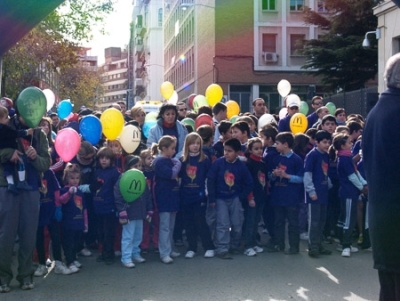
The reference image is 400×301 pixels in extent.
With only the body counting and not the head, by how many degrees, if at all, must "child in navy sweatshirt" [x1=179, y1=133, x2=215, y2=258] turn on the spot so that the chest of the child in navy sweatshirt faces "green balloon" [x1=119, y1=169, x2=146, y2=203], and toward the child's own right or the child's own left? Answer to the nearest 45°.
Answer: approximately 45° to the child's own right

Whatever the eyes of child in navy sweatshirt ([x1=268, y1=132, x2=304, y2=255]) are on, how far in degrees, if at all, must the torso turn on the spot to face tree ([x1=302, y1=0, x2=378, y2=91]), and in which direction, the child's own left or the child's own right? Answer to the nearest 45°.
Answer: approximately 135° to the child's own right

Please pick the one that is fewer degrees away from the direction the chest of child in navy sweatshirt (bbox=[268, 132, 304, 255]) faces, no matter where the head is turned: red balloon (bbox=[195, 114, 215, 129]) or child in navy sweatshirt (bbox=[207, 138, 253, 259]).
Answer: the child in navy sweatshirt

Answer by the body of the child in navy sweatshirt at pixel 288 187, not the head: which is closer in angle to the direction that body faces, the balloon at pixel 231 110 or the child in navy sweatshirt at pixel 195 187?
the child in navy sweatshirt

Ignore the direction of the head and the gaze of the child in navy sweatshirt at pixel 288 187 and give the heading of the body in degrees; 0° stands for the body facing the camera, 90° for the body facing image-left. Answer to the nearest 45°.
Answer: approximately 45°

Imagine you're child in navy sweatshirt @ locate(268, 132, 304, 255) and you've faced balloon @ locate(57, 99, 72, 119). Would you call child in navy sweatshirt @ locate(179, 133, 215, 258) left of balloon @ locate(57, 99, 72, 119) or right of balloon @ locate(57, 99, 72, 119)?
left

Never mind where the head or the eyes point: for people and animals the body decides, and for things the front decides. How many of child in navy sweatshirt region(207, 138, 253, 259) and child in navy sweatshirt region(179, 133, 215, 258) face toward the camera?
2

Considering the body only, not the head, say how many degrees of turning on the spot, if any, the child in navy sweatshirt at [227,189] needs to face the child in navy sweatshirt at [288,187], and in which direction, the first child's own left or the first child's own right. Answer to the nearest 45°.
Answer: approximately 90° to the first child's own left

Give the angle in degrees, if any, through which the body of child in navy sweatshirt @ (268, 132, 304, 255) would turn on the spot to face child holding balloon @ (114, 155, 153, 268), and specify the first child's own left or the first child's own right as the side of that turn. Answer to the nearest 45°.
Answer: approximately 45° to the first child's own right

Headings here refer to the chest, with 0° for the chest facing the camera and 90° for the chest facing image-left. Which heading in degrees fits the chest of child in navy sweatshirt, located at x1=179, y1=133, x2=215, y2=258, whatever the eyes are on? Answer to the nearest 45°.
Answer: approximately 0°

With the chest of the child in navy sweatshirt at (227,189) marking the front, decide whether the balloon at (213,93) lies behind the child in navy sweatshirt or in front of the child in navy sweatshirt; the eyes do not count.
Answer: behind
